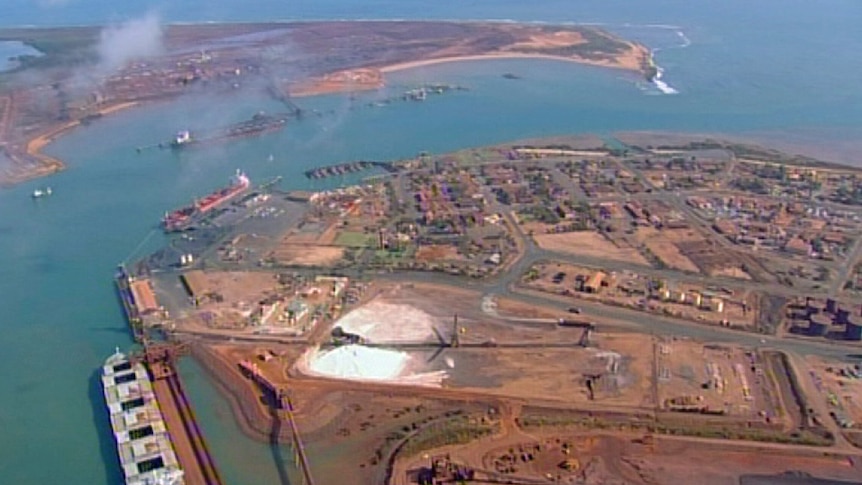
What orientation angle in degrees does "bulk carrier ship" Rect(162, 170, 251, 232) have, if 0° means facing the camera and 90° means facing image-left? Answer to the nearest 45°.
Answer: approximately 45°

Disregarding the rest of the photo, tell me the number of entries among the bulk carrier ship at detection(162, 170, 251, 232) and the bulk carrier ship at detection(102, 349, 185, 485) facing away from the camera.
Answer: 1

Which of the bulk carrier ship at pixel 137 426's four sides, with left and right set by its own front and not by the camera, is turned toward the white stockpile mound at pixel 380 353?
right

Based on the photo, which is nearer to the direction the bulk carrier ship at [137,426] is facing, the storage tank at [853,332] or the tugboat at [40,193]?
the tugboat

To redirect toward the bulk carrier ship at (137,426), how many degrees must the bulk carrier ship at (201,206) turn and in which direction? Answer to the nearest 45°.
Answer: approximately 45° to its left

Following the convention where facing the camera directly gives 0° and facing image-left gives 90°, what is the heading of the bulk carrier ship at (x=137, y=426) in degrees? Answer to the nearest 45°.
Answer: approximately 180°

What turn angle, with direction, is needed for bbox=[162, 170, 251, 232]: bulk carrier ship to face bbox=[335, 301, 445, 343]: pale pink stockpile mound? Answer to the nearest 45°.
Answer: approximately 90° to its left

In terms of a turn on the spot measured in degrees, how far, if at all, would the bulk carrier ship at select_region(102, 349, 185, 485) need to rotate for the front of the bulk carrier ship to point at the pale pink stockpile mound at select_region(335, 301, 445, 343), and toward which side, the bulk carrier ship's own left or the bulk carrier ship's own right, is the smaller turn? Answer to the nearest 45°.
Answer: approximately 90° to the bulk carrier ship's own right

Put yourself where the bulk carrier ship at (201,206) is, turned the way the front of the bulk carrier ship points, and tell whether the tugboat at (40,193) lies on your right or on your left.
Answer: on your right

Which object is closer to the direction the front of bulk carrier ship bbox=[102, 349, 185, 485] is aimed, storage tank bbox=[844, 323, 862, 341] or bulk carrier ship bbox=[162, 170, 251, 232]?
the bulk carrier ship

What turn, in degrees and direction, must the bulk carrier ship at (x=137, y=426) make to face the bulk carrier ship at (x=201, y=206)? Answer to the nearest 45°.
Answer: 0° — it already faces it

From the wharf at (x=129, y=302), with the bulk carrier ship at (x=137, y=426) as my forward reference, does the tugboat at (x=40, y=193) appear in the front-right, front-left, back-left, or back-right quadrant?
back-right

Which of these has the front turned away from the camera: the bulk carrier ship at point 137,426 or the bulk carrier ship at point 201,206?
the bulk carrier ship at point 137,426
